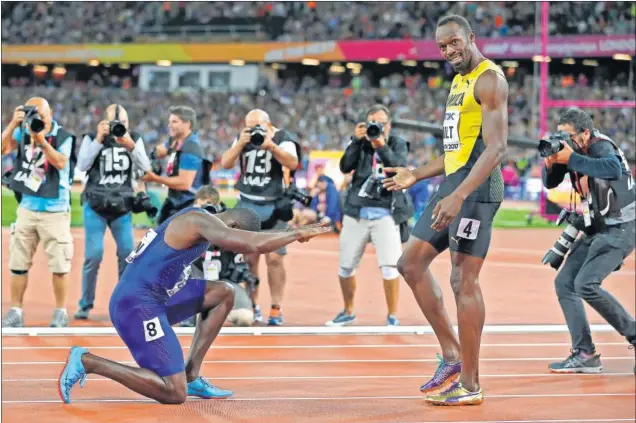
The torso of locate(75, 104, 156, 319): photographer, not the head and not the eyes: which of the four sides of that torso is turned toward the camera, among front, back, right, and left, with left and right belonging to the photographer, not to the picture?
front

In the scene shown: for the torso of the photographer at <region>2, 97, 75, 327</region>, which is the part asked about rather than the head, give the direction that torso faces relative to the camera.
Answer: toward the camera

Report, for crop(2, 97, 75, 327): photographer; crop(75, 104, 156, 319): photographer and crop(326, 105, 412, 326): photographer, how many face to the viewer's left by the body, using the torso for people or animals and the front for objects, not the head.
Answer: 0

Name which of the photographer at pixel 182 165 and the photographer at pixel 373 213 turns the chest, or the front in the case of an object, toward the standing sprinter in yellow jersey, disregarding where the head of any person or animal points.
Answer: the photographer at pixel 373 213

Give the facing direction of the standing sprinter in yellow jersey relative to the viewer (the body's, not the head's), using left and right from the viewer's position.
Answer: facing the viewer and to the left of the viewer

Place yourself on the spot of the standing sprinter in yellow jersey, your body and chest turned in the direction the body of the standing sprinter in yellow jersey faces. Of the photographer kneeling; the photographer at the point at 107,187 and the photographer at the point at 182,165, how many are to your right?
3

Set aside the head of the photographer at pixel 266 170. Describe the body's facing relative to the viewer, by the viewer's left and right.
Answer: facing the viewer

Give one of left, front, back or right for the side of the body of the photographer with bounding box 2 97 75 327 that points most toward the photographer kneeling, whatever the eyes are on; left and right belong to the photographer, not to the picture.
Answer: left

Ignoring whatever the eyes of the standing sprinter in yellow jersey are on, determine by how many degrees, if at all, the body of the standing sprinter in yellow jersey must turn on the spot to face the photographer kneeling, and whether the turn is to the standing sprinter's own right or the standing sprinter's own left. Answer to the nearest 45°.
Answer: approximately 90° to the standing sprinter's own right

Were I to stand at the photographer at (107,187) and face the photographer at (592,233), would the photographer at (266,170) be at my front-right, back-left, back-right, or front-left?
front-left

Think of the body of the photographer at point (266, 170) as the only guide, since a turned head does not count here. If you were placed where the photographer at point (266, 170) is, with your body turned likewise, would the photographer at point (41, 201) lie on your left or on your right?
on your right

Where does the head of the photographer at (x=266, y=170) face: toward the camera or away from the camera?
toward the camera
